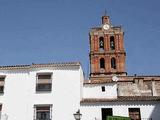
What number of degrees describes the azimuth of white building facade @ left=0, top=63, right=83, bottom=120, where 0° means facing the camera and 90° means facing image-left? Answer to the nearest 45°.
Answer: approximately 0°
